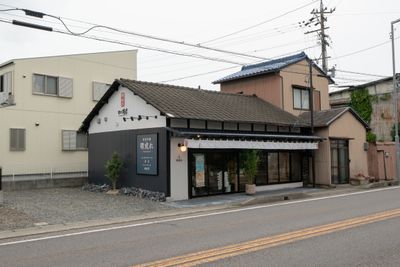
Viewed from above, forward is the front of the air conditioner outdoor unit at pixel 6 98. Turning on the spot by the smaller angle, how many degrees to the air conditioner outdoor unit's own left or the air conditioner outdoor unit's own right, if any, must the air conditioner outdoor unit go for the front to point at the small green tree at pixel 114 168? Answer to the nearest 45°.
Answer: approximately 90° to the air conditioner outdoor unit's own left

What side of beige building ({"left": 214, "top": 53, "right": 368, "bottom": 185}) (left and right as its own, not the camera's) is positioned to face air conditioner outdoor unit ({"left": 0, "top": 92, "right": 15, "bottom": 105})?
right

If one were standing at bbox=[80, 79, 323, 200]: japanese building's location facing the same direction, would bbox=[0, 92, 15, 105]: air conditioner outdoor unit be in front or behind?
behind

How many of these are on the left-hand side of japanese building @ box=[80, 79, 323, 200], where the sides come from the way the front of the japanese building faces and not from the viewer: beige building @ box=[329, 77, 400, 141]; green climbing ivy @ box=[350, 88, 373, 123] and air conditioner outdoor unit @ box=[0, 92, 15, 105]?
2

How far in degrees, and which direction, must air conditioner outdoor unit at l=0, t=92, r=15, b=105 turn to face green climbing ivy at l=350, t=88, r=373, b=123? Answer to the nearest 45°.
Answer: approximately 135° to its left

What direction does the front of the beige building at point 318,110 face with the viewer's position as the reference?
facing the viewer and to the right of the viewer

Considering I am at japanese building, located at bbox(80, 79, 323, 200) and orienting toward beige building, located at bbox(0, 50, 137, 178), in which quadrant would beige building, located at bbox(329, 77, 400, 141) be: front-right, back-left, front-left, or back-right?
back-right

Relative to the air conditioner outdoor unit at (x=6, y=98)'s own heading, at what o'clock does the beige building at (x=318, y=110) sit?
The beige building is roughly at 8 o'clock from the air conditioner outdoor unit.

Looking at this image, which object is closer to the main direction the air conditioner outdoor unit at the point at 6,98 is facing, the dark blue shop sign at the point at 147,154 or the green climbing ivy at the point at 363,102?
the dark blue shop sign

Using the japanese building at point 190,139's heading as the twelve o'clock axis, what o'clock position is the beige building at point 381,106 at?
The beige building is roughly at 9 o'clock from the japanese building.

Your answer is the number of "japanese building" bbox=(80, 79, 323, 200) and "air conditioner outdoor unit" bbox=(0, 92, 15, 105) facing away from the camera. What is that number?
0

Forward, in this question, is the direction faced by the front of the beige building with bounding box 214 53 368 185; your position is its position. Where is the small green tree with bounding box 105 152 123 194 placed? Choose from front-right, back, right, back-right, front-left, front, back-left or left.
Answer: right

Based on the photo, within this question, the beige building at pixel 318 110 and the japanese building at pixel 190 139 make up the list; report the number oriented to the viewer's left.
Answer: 0

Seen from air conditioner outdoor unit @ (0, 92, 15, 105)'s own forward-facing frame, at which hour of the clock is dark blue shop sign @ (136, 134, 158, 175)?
The dark blue shop sign is roughly at 9 o'clock from the air conditioner outdoor unit.

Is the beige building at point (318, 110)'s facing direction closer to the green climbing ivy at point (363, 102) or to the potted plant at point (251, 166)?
the potted plant
